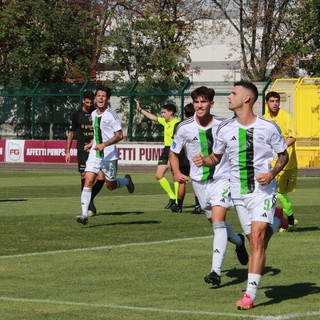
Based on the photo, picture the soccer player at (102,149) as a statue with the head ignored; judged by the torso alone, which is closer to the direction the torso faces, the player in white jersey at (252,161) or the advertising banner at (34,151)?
the player in white jersey

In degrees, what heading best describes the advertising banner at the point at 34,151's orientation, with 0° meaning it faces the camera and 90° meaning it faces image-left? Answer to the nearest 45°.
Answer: approximately 0°

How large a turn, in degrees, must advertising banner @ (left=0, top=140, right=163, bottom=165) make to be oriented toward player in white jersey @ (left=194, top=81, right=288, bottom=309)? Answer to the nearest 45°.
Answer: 0° — it already faces them

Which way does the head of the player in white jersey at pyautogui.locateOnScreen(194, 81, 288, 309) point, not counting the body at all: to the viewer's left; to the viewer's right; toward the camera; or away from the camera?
to the viewer's left

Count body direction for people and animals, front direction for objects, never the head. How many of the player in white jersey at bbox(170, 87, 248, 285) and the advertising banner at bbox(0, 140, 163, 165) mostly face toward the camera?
2

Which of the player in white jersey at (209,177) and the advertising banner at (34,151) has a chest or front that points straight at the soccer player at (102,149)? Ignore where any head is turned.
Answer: the advertising banner
